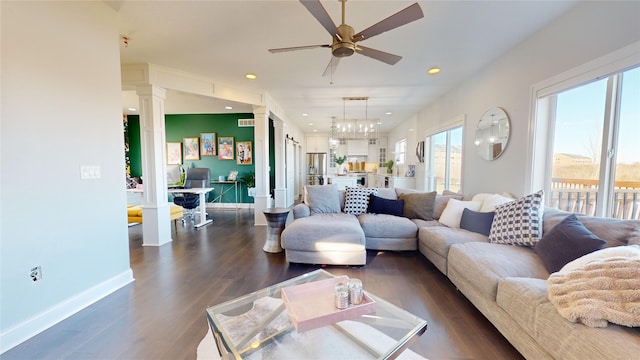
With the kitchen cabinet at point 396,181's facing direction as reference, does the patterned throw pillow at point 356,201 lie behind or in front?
in front

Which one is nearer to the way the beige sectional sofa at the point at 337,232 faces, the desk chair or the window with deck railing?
the window with deck railing

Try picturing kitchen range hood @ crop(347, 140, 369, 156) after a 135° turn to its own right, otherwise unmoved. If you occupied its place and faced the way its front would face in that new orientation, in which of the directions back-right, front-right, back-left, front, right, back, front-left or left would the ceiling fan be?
back-left

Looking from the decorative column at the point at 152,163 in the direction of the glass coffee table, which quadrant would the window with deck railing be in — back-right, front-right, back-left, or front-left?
front-left

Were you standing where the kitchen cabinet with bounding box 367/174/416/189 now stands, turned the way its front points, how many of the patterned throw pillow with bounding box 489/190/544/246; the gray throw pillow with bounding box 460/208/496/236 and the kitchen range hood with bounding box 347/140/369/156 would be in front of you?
2

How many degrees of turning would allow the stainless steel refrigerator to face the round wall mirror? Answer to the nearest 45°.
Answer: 0° — it already faces it

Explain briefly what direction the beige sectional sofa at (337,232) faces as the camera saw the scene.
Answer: facing the viewer

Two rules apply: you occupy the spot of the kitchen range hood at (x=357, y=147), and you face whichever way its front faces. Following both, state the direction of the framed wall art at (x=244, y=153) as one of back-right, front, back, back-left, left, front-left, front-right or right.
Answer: front-right

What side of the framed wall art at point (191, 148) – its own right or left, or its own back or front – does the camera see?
front

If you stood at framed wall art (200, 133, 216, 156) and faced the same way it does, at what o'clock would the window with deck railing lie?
The window with deck railing is roughly at 11 o'clock from the framed wall art.

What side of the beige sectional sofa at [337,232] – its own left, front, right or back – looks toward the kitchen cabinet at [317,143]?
back

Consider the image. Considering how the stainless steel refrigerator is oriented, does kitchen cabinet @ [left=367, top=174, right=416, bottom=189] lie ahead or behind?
ahead
